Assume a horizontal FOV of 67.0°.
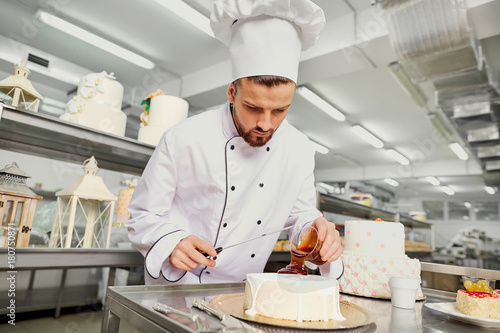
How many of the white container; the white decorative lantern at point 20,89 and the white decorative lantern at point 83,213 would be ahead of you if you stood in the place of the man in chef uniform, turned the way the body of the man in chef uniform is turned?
1

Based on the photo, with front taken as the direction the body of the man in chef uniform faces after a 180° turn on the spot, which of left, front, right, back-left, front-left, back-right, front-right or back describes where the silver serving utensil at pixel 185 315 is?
back-left

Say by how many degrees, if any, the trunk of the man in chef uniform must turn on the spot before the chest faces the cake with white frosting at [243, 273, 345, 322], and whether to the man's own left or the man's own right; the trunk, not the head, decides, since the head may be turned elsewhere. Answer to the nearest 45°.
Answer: approximately 45° to the man's own right

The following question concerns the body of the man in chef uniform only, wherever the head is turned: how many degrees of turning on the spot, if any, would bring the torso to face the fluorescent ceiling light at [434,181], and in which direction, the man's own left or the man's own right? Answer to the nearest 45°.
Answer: approximately 90° to the man's own left

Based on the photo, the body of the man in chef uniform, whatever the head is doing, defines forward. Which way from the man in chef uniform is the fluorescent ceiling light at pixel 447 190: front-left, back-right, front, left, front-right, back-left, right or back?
left

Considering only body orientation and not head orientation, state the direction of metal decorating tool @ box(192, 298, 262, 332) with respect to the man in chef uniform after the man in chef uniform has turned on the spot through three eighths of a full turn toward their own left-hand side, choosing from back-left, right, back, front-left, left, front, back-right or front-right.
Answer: back

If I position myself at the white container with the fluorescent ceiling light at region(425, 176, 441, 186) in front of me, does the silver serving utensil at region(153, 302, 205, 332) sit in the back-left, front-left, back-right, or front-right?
back-left

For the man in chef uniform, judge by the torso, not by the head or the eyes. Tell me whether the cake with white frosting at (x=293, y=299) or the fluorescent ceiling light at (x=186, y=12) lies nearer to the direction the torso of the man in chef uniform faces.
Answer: the cake with white frosting

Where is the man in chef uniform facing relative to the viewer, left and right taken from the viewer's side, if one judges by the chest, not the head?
facing the viewer and to the right of the viewer
